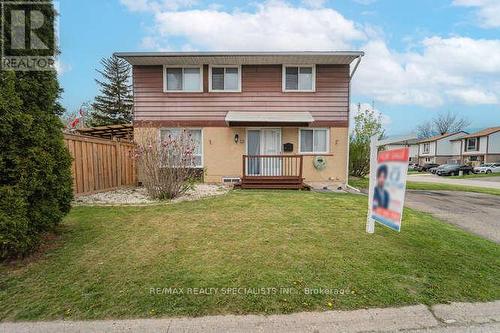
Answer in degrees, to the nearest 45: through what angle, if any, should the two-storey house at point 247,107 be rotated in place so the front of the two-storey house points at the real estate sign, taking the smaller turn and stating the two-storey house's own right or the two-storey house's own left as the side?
0° — it already faces it

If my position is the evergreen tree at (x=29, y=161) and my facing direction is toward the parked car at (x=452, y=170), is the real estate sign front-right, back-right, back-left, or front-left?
front-right

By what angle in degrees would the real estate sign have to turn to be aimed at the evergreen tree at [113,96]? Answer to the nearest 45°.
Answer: approximately 90° to its right

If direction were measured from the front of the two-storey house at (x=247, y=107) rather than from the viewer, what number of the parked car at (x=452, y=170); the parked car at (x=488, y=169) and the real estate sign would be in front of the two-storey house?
1

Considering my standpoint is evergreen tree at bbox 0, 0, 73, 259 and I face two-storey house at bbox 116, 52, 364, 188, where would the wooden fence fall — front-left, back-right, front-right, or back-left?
front-left

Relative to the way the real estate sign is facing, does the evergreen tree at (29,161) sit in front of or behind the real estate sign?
in front

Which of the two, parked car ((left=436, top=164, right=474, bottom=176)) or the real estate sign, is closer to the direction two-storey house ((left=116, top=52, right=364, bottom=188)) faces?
the real estate sign

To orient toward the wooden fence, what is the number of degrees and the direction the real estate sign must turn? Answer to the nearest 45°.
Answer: approximately 45° to its right

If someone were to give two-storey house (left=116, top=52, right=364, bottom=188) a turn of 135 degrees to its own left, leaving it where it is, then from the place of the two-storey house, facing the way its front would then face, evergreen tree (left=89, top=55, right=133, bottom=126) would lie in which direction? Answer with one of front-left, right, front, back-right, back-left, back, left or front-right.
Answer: left

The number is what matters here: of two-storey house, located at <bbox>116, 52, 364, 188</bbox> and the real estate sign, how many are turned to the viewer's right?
0

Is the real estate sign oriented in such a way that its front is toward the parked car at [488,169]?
no

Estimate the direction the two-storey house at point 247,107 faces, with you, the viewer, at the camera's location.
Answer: facing the viewer

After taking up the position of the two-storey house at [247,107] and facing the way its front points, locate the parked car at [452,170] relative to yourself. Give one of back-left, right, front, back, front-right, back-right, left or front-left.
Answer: back-left
